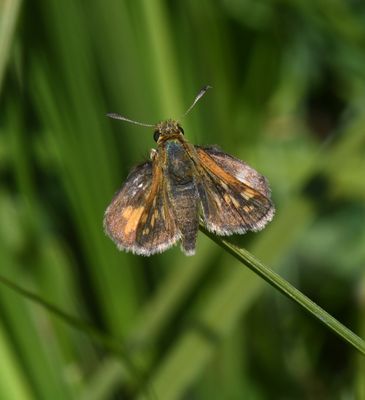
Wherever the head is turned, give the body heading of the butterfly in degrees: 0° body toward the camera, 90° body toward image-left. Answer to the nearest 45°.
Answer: approximately 180°
